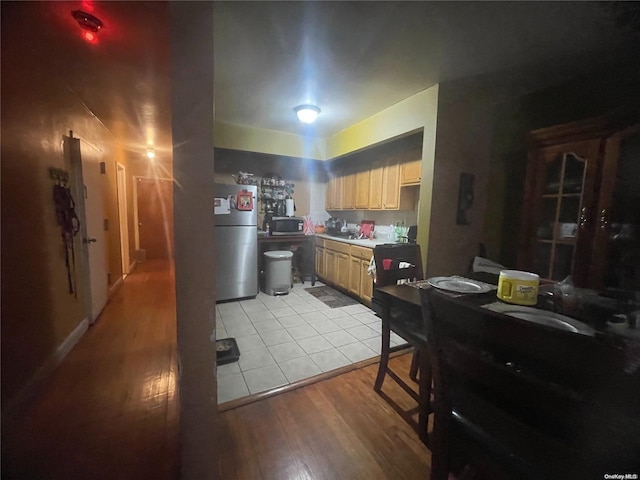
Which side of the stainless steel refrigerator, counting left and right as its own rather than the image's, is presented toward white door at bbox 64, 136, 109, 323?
right

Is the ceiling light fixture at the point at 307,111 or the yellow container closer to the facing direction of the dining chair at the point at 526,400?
the yellow container

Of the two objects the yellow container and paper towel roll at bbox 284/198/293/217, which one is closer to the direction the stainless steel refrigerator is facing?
the yellow container

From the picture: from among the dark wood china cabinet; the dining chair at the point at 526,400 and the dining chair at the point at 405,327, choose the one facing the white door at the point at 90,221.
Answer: the dark wood china cabinet

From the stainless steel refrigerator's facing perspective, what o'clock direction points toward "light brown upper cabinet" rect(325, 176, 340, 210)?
The light brown upper cabinet is roughly at 8 o'clock from the stainless steel refrigerator.

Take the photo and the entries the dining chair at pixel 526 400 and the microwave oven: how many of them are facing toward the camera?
1

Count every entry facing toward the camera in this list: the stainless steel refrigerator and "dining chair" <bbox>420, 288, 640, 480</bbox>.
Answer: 1

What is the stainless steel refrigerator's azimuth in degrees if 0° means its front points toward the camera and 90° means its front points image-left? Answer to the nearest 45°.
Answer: approximately 0°

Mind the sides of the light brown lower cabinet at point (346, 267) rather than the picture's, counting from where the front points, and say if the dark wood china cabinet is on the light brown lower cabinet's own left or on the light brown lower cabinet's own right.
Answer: on the light brown lower cabinet's own left

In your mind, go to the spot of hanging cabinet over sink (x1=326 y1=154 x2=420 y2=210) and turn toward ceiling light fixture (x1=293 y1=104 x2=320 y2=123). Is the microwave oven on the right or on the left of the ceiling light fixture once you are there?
right
